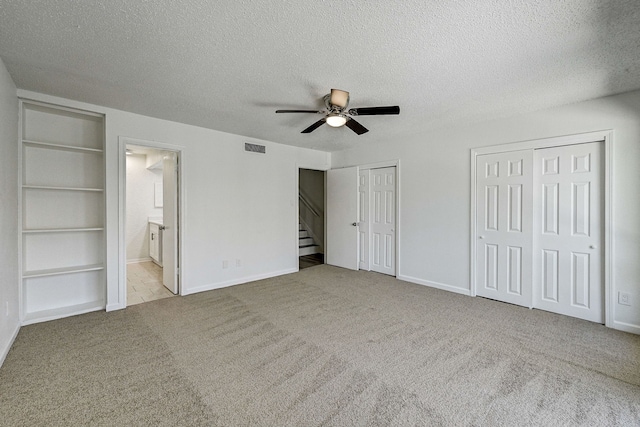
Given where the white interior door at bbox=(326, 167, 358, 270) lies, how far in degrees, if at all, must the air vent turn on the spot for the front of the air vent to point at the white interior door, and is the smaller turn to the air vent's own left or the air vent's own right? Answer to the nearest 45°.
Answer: approximately 45° to the air vent's own left

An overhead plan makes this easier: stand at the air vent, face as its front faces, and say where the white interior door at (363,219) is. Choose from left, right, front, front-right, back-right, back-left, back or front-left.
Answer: front-left

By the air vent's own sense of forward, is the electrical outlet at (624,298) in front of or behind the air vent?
in front

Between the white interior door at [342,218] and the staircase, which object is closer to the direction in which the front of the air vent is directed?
the white interior door

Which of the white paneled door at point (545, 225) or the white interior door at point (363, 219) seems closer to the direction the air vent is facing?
the white paneled door

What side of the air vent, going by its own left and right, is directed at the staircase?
left

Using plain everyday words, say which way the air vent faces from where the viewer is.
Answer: facing the viewer and to the right of the viewer
